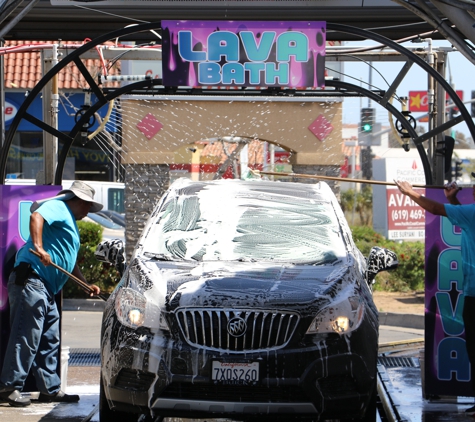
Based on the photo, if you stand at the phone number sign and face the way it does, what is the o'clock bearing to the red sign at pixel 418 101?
The red sign is roughly at 6 o'clock from the phone number sign.

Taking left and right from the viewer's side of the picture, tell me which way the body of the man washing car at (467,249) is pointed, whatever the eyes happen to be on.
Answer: facing to the left of the viewer

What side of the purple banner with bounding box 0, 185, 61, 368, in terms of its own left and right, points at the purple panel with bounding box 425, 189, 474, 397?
left

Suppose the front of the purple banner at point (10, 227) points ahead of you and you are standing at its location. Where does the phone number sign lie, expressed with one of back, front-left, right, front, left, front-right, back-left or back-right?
back-left

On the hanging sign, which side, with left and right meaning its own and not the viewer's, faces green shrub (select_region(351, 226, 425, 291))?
back

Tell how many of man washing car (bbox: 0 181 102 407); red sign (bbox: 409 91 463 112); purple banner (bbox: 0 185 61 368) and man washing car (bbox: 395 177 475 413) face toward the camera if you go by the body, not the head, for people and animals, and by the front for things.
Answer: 2

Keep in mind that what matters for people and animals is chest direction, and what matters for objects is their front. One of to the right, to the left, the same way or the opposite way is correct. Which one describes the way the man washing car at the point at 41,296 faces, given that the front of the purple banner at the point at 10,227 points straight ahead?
to the left

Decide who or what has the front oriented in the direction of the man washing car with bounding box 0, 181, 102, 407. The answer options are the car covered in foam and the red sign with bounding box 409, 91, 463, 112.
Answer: the red sign

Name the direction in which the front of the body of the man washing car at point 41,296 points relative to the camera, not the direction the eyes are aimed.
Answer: to the viewer's right

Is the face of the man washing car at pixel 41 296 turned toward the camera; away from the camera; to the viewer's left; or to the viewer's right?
to the viewer's right
